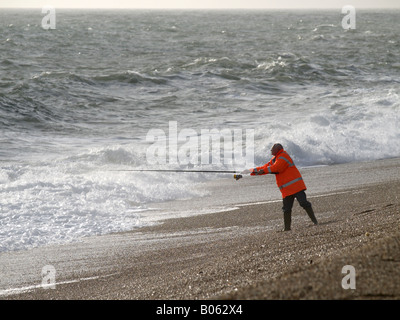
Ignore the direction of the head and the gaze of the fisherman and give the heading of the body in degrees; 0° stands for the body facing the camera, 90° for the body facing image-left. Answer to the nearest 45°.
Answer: approximately 90°
